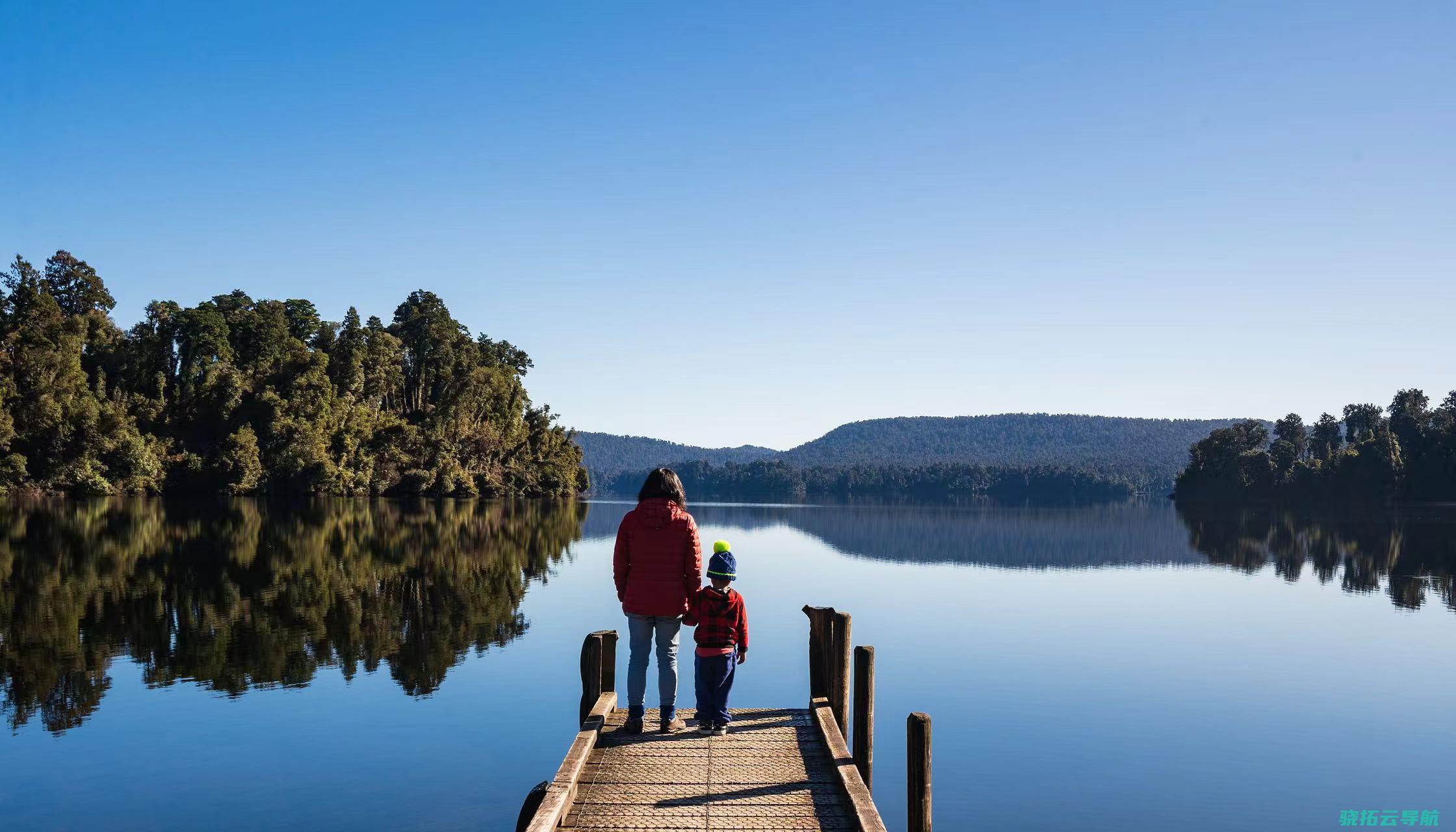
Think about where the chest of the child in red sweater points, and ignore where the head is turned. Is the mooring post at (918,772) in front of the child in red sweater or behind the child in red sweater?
behind

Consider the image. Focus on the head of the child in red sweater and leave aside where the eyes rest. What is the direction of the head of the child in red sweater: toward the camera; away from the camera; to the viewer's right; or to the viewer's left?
away from the camera

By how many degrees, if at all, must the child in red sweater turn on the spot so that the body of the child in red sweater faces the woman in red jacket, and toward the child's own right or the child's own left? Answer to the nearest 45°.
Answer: approximately 135° to the child's own left

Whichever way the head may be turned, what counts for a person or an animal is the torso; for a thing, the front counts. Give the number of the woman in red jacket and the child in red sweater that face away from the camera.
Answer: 2

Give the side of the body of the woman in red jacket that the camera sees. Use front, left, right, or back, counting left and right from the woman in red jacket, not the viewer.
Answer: back

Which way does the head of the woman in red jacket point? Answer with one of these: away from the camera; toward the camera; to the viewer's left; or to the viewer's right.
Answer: away from the camera

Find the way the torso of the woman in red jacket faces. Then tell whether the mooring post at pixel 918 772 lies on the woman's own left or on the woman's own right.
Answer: on the woman's own right

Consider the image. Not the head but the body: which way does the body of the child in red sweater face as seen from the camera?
away from the camera
